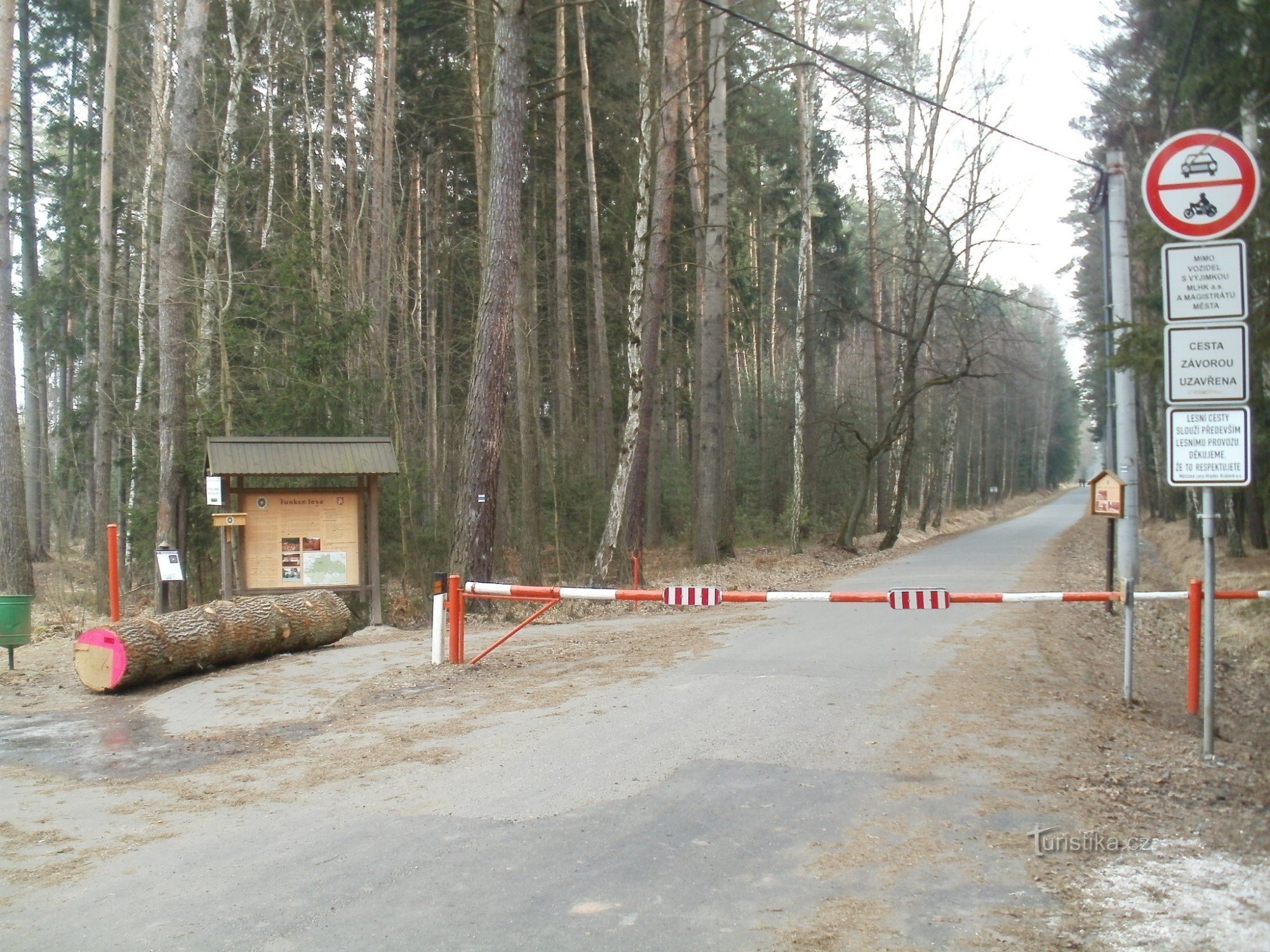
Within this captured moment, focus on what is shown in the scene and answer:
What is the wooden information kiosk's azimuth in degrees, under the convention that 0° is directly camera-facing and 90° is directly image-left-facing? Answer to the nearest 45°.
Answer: approximately 0°

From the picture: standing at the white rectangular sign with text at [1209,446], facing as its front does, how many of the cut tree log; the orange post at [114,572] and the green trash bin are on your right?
3

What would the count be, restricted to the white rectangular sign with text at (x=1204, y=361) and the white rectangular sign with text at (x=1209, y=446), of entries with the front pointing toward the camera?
2

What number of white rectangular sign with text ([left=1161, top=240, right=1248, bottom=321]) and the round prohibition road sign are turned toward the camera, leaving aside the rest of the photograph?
2

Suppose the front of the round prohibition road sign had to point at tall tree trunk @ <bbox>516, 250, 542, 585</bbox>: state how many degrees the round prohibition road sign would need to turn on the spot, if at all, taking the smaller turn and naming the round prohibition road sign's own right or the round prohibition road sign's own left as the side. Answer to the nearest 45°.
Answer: approximately 135° to the round prohibition road sign's own right
